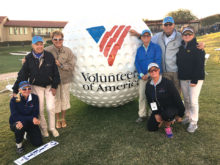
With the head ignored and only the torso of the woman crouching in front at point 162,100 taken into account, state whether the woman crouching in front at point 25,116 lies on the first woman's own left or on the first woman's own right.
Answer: on the first woman's own right

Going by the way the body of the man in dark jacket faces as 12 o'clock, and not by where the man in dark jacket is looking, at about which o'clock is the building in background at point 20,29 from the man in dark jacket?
The building in background is roughly at 6 o'clock from the man in dark jacket.

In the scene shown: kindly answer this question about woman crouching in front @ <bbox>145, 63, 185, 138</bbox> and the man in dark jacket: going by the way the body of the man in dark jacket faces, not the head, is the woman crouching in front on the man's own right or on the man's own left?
on the man's own left

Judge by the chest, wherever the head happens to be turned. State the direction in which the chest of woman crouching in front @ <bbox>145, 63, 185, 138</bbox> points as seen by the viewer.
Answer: toward the camera

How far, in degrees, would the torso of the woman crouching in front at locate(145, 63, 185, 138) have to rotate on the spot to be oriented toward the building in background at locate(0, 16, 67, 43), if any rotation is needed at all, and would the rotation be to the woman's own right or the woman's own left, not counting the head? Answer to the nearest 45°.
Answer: approximately 135° to the woman's own right

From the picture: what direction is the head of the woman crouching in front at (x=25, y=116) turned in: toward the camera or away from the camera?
toward the camera

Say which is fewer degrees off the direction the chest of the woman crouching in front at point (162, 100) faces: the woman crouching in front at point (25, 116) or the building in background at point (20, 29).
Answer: the woman crouching in front

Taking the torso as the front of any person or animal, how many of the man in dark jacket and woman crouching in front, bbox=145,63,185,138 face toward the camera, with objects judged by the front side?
2

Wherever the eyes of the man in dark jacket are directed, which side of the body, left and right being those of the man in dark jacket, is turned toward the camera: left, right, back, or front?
front
